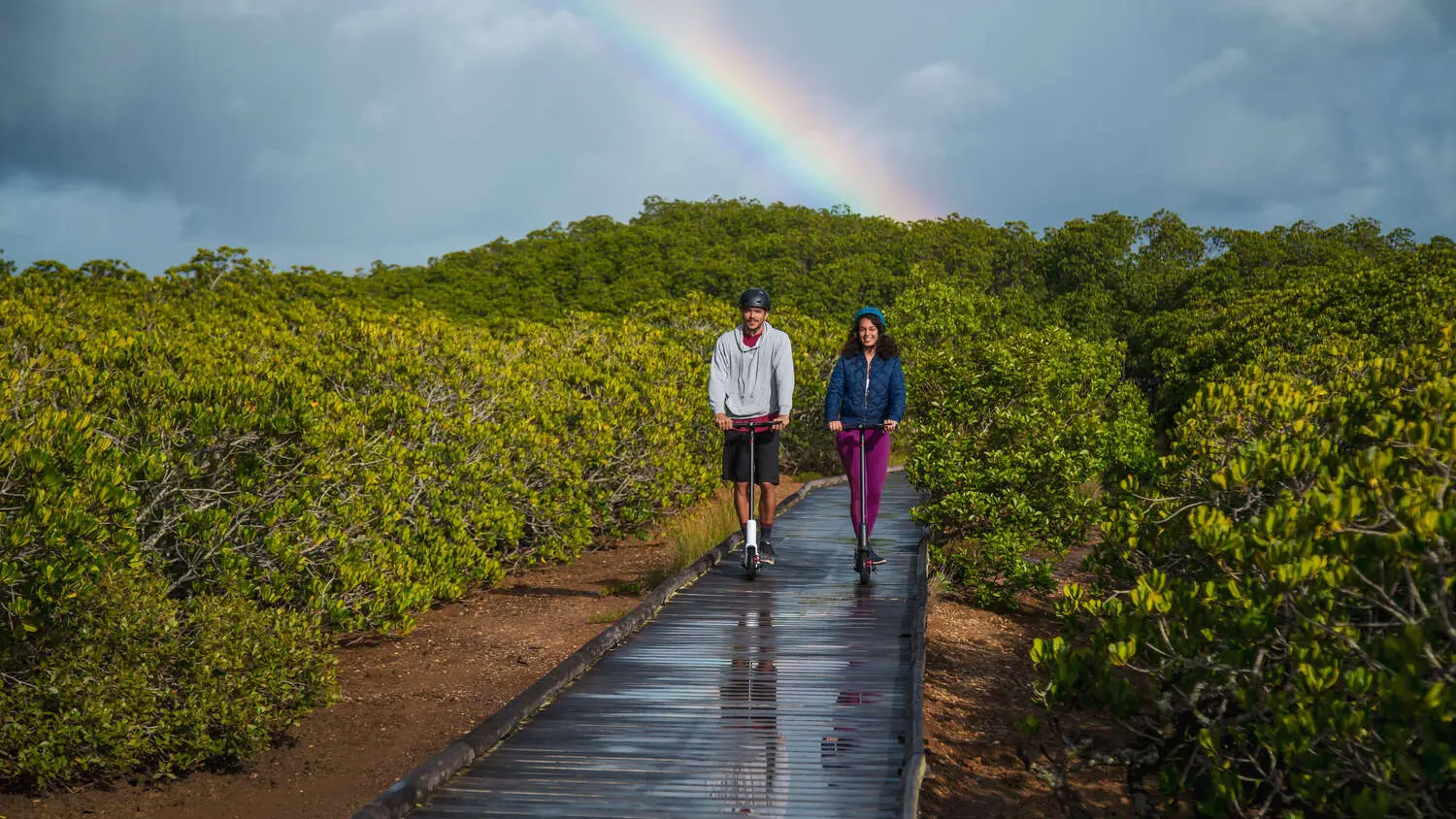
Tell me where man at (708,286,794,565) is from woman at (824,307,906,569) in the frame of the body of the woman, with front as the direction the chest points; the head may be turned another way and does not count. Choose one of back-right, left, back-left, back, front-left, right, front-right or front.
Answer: right

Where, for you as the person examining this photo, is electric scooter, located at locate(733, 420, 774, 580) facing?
facing the viewer

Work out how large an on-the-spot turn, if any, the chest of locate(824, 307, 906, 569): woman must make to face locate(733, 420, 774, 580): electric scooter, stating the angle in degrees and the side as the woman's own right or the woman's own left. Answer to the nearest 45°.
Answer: approximately 90° to the woman's own right

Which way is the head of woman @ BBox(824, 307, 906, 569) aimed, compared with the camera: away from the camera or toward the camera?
toward the camera

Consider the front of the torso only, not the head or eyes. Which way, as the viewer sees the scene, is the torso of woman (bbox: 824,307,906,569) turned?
toward the camera

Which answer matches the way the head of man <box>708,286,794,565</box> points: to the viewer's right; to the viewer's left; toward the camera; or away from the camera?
toward the camera

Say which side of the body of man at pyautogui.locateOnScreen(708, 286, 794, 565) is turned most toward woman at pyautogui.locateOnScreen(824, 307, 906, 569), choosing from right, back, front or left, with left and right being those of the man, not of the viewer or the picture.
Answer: left

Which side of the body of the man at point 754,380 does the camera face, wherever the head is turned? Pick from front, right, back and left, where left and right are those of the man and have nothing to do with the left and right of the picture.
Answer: front

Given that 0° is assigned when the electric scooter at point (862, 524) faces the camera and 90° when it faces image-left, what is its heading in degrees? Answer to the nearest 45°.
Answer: approximately 0°

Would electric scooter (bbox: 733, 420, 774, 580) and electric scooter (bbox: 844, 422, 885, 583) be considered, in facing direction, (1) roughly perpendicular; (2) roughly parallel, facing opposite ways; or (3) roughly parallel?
roughly parallel

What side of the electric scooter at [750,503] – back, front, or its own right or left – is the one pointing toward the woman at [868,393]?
left

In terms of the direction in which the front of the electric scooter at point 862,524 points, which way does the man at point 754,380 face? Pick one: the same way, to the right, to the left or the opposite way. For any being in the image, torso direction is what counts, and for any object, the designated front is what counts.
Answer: the same way

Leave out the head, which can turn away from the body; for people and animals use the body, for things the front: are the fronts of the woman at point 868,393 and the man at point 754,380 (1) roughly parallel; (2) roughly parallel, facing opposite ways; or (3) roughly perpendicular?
roughly parallel

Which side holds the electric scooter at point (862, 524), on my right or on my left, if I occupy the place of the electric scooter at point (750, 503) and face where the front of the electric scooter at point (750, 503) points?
on my left

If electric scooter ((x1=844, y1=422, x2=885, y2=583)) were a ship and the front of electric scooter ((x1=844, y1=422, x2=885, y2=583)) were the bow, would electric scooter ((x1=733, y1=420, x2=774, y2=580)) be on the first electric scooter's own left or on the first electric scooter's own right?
on the first electric scooter's own right
